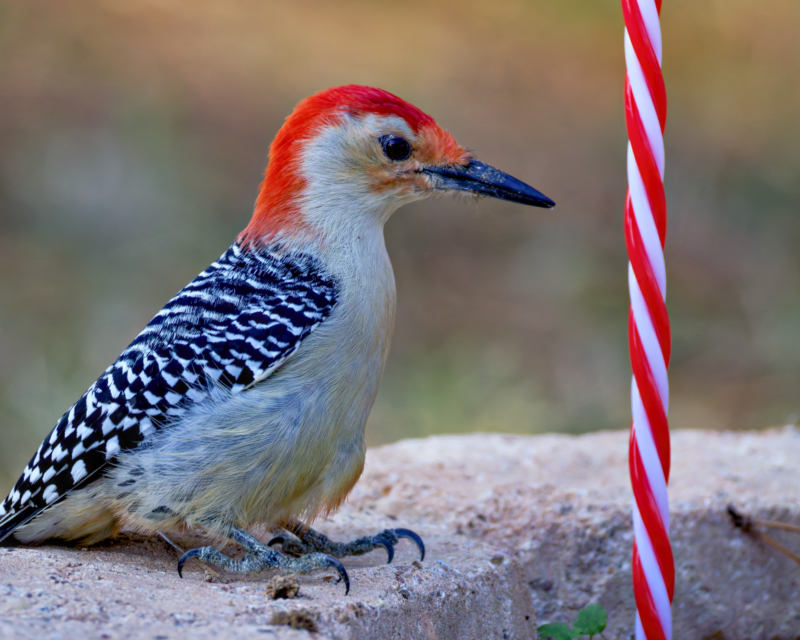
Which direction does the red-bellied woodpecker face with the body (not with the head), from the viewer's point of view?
to the viewer's right

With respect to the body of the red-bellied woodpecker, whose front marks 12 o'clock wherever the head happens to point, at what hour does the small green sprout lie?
The small green sprout is roughly at 12 o'clock from the red-bellied woodpecker.

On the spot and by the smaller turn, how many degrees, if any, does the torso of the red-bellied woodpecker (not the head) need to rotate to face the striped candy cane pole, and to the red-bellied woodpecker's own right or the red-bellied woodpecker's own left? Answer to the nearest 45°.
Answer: approximately 45° to the red-bellied woodpecker's own right
